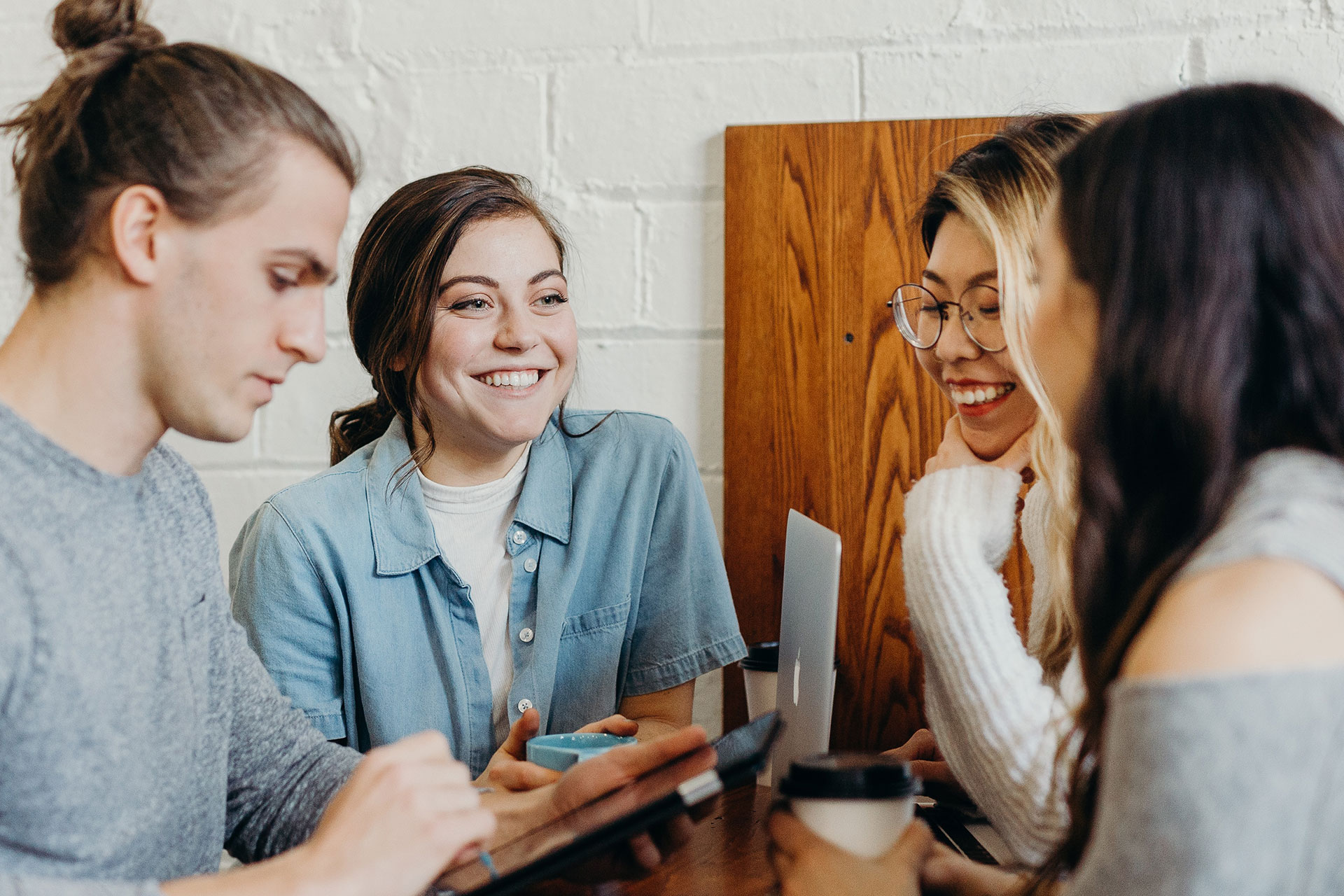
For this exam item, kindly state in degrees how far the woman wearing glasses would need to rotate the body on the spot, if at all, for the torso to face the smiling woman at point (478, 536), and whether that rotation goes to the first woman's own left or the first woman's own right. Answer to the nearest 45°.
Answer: approximately 45° to the first woman's own right

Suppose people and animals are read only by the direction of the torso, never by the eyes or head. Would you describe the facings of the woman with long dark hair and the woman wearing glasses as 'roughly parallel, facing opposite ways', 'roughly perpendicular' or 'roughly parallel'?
roughly perpendicular

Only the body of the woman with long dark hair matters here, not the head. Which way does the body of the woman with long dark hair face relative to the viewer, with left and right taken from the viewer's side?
facing away from the viewer and to the left of the viewer

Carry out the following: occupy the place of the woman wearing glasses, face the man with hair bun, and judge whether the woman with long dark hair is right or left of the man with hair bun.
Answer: left

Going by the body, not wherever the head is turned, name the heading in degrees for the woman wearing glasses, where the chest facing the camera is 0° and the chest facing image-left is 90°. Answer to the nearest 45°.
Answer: approximately 45°

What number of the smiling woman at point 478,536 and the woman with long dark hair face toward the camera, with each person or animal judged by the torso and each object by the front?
1

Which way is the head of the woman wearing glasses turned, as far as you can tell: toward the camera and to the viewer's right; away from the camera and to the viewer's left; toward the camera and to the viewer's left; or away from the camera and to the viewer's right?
toward the camera and to the viewer's left

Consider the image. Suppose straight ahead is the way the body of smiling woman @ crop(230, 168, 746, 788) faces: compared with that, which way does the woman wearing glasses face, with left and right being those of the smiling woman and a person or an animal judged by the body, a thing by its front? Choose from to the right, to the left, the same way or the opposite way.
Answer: to the right

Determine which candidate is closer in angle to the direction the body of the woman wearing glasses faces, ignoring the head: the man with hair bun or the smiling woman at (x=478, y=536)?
the man with hair bun

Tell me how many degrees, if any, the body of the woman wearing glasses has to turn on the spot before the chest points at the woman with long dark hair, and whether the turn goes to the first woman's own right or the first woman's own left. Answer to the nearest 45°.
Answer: approximately 45° to the first woman's own left

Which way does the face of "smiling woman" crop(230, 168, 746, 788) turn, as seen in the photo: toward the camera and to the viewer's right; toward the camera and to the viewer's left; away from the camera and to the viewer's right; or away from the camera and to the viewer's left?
toward the camera and to the viewer's right

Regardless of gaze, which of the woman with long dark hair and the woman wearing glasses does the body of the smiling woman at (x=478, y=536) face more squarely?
the woman with long dark hair

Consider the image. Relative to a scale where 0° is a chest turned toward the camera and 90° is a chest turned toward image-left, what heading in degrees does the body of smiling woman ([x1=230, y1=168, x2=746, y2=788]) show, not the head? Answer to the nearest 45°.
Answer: approximately 0°

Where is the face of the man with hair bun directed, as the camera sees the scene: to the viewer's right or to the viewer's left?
to the viewer's right

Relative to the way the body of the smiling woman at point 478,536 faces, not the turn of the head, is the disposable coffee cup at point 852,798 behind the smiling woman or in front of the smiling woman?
in front
